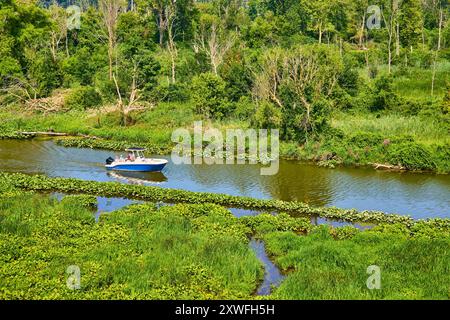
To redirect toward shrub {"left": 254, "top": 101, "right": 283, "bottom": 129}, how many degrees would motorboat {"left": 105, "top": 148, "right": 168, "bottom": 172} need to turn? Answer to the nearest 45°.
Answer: approximately 45° to its left

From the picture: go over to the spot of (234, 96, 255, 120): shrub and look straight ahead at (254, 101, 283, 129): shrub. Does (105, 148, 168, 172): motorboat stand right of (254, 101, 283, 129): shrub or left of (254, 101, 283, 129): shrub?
right

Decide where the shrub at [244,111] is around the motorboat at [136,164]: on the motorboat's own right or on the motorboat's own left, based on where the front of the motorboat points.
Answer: on the motorboat's own left

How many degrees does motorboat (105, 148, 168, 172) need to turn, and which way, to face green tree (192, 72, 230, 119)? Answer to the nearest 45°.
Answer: approximately 45° to its left

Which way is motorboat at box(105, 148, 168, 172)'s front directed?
to the viewer's right
